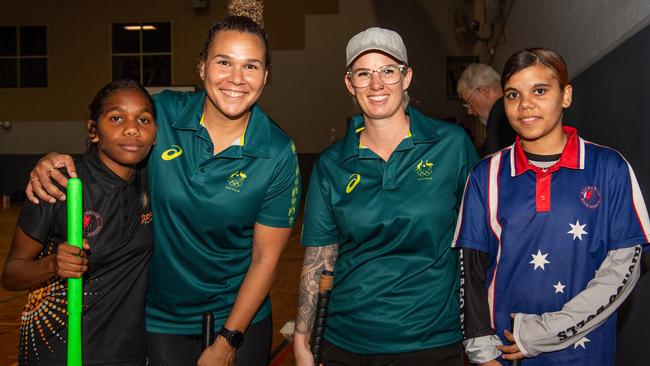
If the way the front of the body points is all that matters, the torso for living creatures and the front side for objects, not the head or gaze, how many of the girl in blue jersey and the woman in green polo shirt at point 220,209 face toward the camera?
2

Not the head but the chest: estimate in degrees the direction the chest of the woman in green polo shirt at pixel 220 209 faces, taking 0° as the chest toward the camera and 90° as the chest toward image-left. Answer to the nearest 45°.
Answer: approximately 0°

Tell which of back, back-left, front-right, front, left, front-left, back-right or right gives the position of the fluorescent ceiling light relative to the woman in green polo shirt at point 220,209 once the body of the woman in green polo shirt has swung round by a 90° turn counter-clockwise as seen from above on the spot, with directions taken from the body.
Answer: left

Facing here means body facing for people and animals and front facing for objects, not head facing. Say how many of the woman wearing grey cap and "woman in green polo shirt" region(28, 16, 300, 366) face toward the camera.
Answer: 2

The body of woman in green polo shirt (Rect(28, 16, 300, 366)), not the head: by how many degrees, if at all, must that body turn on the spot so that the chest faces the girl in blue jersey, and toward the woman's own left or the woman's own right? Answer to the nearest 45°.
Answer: approximately 45° to the woman's own left

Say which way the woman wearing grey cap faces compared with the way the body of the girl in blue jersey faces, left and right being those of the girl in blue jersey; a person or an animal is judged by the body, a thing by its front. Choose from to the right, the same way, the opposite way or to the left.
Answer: the same way

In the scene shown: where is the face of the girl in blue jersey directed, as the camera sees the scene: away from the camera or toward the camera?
toward the camera

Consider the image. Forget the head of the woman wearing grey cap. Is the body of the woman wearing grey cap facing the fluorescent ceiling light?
no

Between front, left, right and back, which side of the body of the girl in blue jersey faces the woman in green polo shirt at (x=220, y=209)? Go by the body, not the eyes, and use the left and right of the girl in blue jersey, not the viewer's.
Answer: right

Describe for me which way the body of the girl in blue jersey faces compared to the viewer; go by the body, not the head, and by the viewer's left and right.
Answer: facing the viewer
